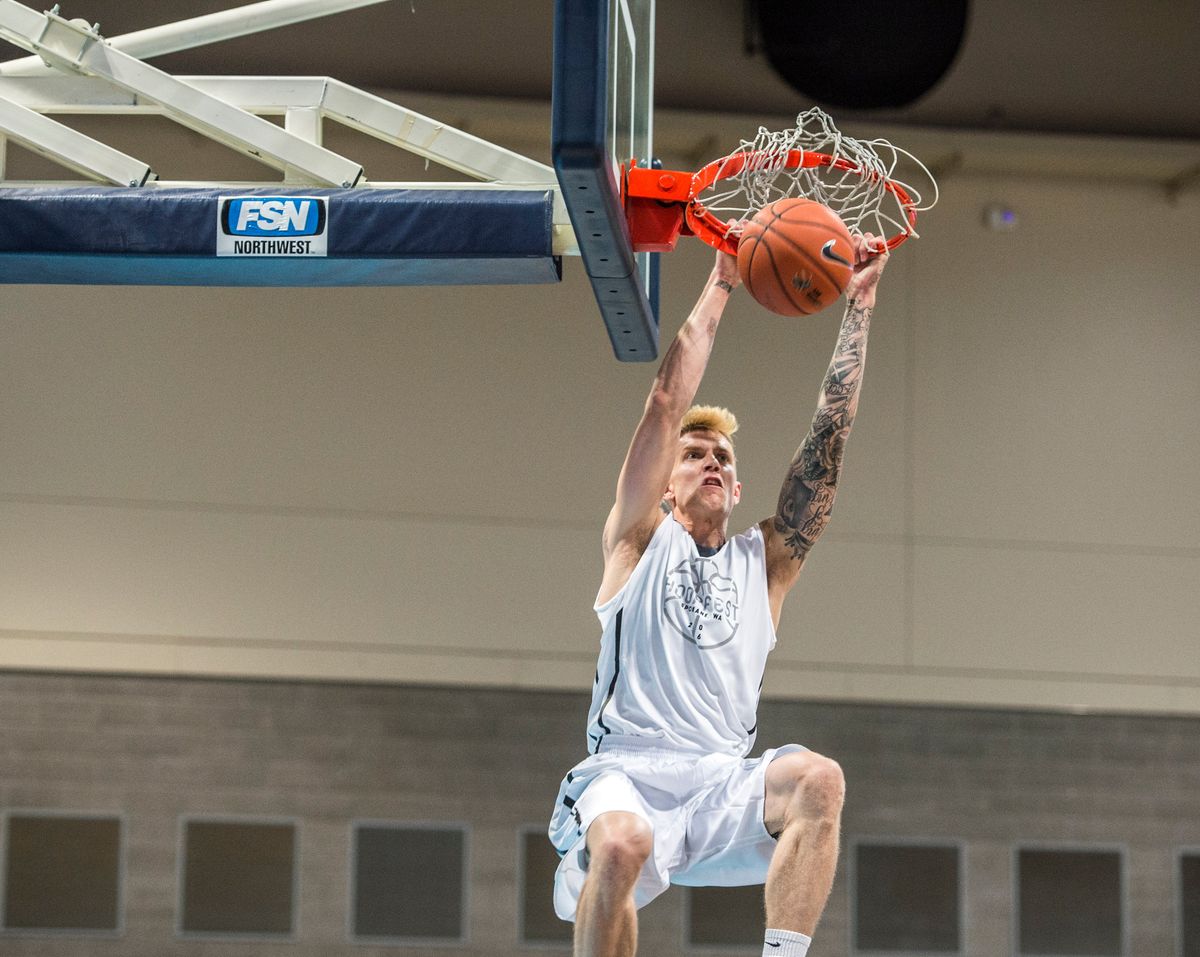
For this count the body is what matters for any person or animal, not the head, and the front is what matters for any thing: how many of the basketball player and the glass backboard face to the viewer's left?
0

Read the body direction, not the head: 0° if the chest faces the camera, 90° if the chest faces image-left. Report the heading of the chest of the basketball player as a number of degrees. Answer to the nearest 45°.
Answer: approximately 315°

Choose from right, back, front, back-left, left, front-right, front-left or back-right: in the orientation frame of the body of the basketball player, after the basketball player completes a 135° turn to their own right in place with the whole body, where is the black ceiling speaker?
right

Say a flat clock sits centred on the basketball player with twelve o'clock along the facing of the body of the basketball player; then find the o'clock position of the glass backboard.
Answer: The glass backboard is roughly at 2 o'clock from the basketball player.

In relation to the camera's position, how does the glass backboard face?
facing to the right of the viewer

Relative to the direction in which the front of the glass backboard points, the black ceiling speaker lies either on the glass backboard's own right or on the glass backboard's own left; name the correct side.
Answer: on the glass backboard's own left
